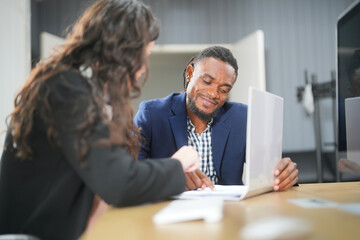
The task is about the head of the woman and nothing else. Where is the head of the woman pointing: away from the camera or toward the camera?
away from the camera

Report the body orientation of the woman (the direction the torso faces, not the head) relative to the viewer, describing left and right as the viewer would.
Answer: facing away from the viewer and to the right of the viewer
